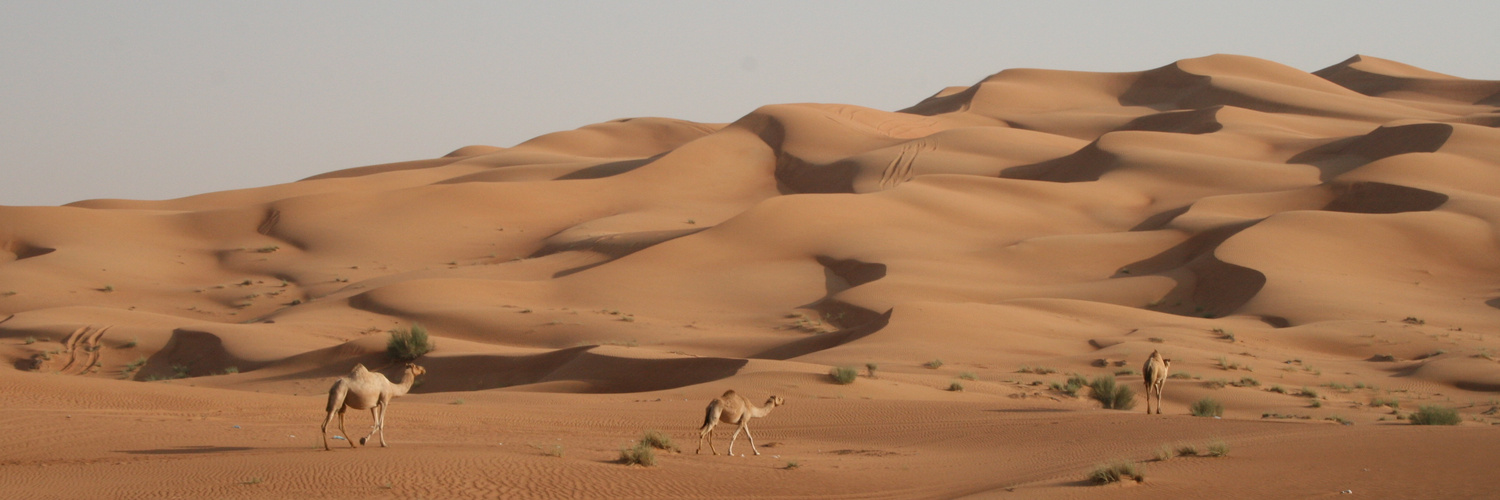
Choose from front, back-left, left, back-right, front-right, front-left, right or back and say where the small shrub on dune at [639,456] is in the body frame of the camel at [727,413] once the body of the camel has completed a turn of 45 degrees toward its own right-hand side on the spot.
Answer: right

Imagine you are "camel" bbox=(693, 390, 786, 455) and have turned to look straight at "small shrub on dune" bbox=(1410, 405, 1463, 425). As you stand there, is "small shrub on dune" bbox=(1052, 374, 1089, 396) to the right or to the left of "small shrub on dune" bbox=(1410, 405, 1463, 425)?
left

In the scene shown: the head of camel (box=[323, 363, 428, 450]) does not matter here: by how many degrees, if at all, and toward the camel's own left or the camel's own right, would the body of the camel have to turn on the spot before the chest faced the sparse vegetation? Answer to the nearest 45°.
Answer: approximately 45° to the camel's own right

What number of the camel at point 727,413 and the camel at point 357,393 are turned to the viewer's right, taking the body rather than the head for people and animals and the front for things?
2

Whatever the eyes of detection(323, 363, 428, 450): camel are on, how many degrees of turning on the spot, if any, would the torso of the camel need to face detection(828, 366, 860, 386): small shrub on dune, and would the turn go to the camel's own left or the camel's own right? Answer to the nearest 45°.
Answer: approximately 45° to the camel's own left

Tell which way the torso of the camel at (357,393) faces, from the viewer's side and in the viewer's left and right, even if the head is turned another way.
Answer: facing to the right of the viewer

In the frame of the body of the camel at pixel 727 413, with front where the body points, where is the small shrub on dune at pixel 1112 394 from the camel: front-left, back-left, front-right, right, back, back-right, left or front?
front-left

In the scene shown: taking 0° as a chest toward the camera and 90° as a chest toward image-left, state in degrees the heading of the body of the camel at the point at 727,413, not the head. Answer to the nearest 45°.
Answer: approximately 270°

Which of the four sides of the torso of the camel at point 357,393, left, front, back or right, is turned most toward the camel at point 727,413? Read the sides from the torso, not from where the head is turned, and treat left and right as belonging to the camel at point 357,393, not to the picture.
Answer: front

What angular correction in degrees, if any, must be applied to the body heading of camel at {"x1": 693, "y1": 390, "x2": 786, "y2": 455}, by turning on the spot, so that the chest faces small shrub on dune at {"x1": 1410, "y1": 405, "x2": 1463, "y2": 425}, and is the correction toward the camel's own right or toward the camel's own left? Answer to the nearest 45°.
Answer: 0° — it already faces it

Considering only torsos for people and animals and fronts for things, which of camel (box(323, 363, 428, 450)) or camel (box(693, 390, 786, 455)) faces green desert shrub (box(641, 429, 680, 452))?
camel (box(323, 363, 428, 450))

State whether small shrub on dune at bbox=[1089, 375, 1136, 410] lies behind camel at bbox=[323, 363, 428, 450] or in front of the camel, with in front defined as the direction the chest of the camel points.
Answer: in front
